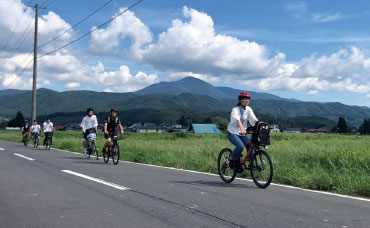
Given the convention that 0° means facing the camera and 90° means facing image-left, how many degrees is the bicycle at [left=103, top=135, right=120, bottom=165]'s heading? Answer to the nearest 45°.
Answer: approximately 315°

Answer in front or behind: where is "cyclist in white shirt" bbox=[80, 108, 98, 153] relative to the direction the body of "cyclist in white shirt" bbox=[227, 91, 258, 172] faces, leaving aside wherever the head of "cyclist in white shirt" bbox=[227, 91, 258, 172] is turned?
behind

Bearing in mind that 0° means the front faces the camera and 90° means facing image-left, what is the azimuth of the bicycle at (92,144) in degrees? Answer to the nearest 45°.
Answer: approximately 315°

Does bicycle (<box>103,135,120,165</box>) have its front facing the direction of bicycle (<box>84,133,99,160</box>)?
no

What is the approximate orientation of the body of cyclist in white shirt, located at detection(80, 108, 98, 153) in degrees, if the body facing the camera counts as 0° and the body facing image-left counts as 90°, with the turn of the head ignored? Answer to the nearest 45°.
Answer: approximately 315°

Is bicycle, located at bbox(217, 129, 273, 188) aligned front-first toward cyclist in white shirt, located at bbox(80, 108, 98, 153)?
no

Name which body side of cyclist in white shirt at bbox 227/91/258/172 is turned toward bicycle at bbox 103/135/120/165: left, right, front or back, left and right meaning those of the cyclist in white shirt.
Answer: back

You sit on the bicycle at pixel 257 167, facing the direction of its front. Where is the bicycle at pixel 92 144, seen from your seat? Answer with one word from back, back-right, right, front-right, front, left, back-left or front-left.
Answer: back

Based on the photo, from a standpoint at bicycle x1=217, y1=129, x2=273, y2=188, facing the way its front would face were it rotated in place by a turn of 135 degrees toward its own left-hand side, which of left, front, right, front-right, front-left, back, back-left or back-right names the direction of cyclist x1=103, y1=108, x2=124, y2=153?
front-left

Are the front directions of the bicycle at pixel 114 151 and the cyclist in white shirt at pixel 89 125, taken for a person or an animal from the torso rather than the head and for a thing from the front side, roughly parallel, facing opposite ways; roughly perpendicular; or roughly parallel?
roughly parallel

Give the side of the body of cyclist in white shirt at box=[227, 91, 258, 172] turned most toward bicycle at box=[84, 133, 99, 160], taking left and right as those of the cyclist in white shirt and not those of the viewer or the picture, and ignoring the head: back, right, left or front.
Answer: back

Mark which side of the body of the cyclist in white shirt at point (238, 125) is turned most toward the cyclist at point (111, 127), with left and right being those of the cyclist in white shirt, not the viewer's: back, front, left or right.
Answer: back

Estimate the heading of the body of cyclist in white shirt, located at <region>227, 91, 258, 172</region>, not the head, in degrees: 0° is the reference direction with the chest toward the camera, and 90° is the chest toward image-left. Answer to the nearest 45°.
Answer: approximately 315°

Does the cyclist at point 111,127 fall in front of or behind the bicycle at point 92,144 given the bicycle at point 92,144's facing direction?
in front

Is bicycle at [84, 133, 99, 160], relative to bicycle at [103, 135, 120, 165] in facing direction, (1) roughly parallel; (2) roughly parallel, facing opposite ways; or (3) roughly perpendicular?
roughly parallel
